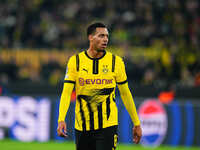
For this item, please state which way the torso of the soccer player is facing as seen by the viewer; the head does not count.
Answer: toward the camera

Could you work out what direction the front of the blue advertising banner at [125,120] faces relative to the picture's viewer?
facing the viewer
